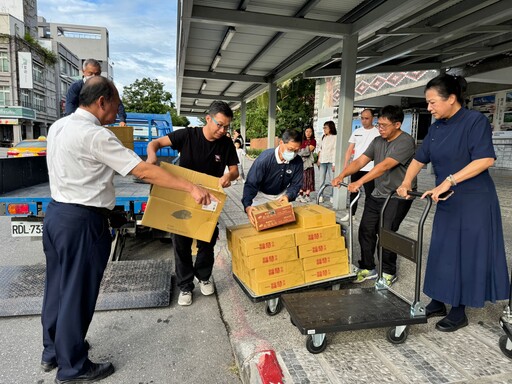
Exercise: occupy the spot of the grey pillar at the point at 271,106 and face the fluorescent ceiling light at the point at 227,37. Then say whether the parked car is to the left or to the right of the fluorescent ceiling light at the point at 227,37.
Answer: right

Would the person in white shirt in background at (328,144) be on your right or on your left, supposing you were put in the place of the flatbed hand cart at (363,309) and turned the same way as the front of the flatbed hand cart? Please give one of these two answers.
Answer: on your right

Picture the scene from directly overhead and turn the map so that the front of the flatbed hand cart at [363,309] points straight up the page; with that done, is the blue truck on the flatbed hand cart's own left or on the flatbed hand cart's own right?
on the flatbed hand cart's own right

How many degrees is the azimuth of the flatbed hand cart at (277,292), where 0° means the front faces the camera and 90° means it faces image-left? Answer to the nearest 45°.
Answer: approximately 45°

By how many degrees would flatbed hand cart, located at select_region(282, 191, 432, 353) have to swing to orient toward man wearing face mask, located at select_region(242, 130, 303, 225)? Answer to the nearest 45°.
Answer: approximately 90° to its right

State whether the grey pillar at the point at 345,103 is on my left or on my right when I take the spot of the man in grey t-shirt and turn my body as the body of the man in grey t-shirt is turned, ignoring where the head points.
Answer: on my right

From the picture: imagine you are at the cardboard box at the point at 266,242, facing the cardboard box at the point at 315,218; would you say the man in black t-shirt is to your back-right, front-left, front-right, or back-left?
back-left

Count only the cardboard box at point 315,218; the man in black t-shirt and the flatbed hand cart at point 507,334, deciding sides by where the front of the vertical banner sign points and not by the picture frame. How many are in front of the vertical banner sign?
3

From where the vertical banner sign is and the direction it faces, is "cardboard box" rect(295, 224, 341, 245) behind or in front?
in front

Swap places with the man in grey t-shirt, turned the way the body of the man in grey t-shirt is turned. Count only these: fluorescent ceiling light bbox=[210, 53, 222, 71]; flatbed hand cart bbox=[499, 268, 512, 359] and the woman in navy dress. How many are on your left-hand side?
2

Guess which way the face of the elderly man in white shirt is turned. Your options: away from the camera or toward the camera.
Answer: away from the camera
